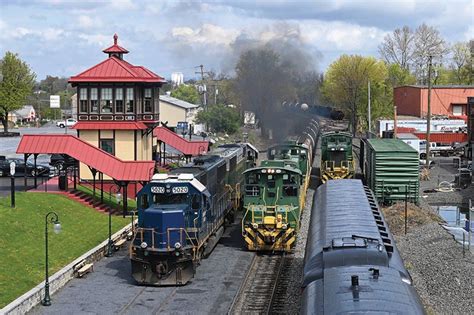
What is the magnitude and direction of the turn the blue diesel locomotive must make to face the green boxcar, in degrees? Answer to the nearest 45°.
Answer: approximately 135° to its left

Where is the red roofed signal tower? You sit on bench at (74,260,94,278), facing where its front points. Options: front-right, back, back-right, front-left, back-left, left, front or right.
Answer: back-left

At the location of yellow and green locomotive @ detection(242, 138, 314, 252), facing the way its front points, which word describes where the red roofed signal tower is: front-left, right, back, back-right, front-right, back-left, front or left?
back-right

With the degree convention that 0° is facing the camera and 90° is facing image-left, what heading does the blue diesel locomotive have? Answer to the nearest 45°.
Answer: approximately 0°

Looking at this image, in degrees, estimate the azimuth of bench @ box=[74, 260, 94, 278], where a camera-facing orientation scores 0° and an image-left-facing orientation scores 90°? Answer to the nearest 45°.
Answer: approximately 315°

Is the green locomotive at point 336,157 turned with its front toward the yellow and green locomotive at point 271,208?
yes

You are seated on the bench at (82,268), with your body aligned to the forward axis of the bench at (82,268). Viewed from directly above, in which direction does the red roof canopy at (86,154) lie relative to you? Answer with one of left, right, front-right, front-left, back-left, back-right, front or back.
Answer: back-left

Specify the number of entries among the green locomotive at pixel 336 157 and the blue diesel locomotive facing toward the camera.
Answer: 2

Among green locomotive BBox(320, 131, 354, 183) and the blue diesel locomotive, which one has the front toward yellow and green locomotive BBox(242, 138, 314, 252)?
the green locomotive

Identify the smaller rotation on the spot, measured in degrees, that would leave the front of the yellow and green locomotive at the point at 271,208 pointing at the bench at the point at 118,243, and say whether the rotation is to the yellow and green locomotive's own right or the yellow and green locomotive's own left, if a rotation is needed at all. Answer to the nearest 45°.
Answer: approximately 90° to the yellow and green locomotive's own right
